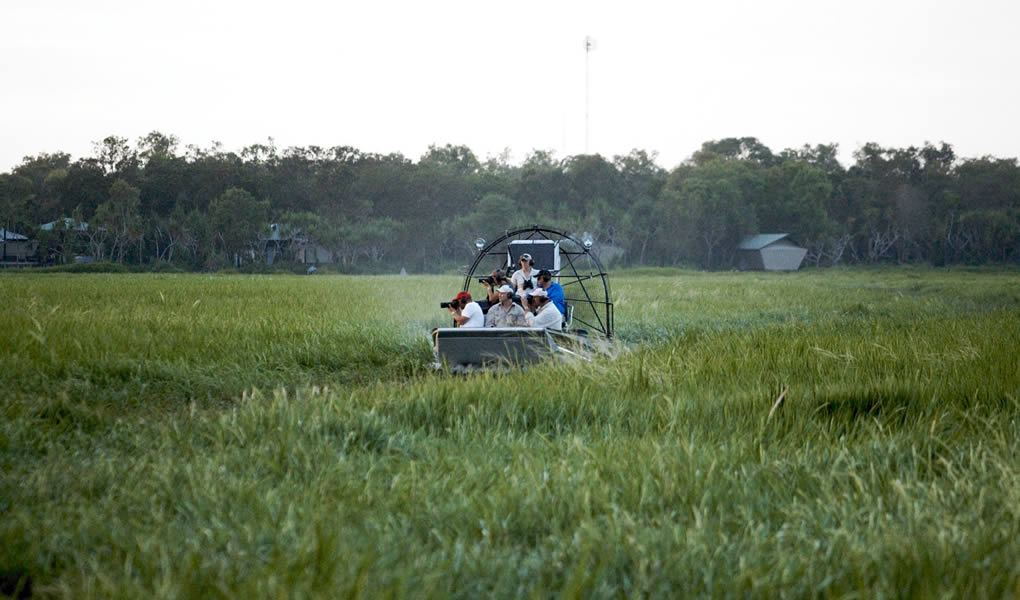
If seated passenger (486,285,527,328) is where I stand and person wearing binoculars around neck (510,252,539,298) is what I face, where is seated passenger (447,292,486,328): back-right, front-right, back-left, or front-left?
back-left

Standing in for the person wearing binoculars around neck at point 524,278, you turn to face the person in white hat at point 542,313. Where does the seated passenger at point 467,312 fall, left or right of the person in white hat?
right

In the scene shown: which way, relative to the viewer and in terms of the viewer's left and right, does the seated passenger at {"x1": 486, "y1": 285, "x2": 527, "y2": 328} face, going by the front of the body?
facing the viewer

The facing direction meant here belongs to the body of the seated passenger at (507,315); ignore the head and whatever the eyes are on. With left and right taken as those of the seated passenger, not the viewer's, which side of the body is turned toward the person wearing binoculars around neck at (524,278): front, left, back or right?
back

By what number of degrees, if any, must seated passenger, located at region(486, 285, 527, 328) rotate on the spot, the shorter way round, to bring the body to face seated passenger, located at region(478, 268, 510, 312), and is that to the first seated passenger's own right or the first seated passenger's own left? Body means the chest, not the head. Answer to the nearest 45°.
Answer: approximately 180°

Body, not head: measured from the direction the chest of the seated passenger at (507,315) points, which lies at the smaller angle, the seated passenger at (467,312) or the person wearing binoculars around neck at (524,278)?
the seated passenger

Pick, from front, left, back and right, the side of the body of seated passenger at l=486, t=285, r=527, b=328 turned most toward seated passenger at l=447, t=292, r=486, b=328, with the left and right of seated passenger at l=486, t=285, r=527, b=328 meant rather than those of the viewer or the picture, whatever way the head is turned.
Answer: right
